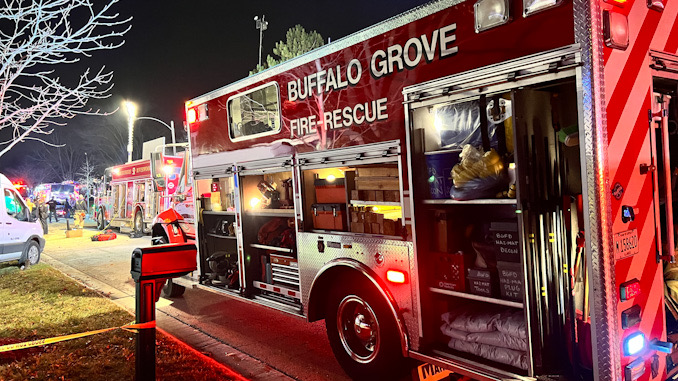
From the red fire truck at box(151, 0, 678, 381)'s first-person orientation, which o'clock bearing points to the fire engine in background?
The fire engine in background is roughly at 12 o'clock from the red fire truck.

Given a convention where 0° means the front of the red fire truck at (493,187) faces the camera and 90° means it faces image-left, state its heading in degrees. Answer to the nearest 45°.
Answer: approximately 135°

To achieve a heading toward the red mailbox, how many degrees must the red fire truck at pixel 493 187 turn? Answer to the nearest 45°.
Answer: approximately 45° to its left
